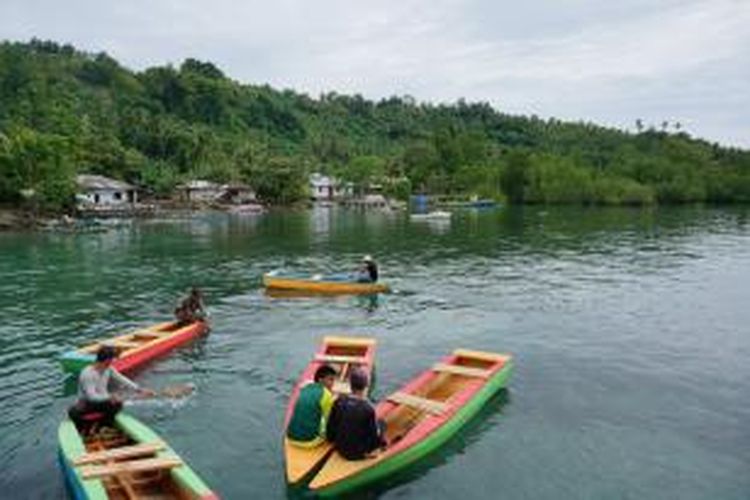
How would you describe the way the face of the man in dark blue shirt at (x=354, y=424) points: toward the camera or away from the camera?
away from the camera
